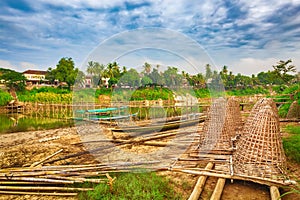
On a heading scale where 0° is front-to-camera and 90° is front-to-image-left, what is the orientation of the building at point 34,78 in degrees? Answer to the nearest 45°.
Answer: approximately 0°

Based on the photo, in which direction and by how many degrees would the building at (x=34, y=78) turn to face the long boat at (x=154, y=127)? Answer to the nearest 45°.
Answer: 0° — it already faces it

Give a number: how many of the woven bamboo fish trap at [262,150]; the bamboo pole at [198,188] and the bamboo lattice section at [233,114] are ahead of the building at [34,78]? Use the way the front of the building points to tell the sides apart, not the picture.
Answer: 3

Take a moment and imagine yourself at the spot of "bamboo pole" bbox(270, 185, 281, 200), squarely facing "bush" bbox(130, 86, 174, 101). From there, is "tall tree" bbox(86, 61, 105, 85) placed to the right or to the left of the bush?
left

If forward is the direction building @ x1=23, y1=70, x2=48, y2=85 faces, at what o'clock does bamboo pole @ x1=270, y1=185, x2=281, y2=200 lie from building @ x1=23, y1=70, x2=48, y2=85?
The bamboo pole is roughly at 12 o'clock from the building.

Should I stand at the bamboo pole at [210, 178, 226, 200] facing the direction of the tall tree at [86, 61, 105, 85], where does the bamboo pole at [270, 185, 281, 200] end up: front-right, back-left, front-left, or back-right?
back-right

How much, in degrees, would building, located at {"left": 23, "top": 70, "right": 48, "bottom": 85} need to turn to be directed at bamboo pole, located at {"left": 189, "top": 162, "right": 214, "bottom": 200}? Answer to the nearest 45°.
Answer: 0° — it already faces it
